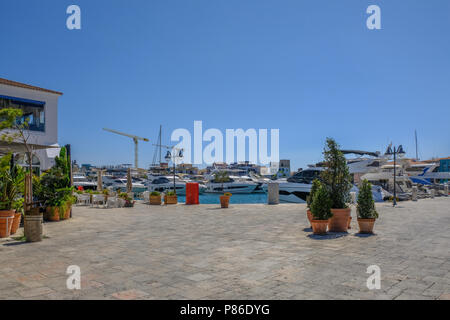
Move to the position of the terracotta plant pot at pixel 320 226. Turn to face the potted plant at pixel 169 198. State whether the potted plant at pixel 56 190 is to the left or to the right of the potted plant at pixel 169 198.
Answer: left

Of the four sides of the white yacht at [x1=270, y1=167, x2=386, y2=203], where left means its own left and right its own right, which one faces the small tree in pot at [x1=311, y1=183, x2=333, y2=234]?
left

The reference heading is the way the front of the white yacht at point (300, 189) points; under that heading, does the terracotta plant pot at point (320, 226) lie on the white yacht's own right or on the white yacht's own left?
on the white yacht's own left

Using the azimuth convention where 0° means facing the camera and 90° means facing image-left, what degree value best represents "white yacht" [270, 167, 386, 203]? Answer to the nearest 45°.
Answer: approximately 90°

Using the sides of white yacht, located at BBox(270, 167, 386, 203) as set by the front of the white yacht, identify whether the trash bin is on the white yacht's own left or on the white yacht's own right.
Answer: on the white yacht's own left

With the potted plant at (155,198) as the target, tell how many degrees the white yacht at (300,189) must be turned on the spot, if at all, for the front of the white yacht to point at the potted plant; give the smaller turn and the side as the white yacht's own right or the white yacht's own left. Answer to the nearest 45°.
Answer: approximately 45° to the white yacht's own left

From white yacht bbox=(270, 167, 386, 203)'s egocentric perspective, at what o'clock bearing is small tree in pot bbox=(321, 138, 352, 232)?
The small tree in pot is roughly at 9 o'clock from the white yacht.

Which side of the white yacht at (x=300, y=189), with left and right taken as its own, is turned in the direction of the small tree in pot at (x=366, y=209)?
left
